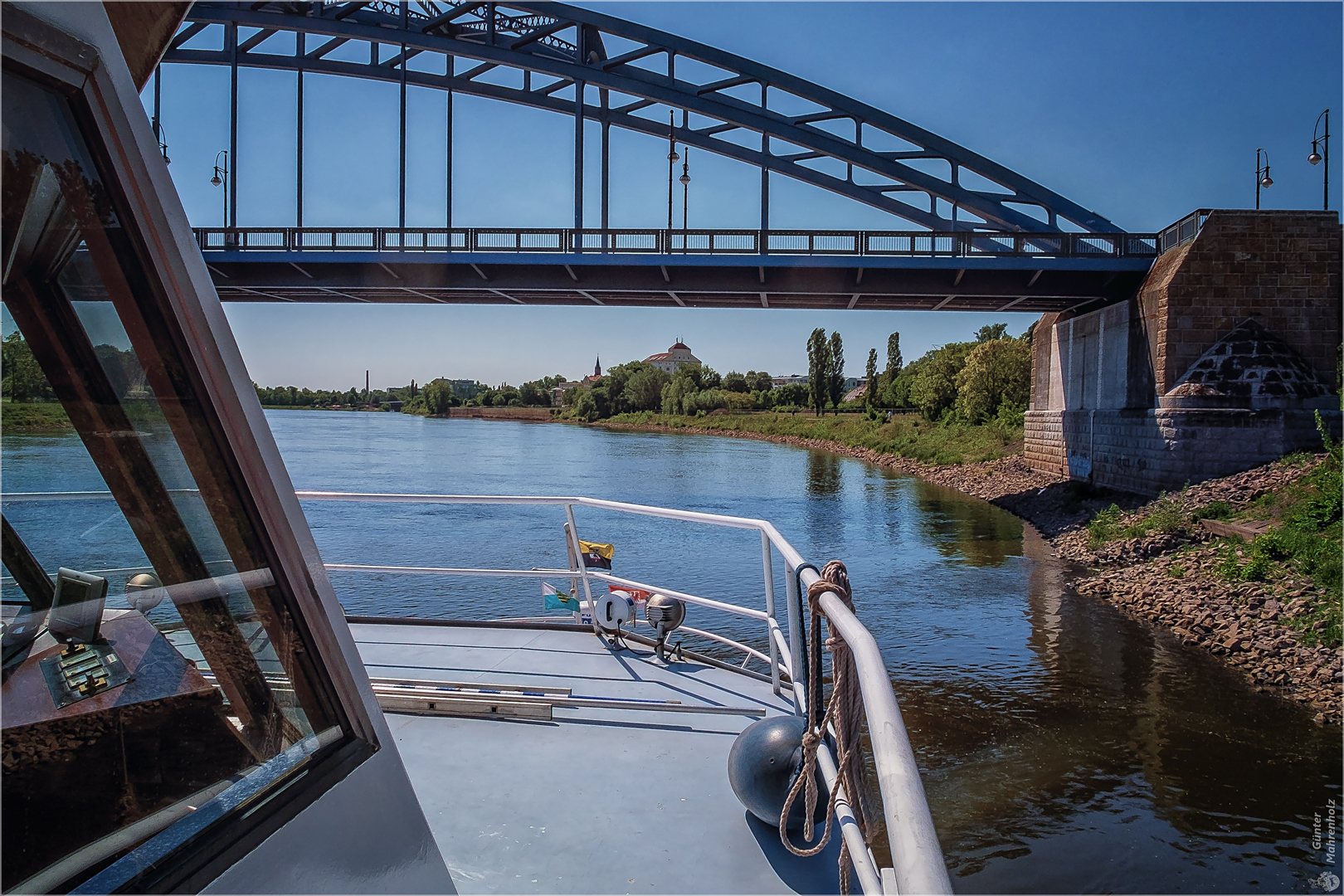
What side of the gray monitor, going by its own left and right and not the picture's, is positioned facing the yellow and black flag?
back

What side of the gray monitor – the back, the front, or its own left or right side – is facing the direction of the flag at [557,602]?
back

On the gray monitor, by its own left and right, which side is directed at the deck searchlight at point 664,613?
back

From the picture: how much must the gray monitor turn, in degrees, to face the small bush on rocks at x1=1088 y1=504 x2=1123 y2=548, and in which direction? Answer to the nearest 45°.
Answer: approximately 180°

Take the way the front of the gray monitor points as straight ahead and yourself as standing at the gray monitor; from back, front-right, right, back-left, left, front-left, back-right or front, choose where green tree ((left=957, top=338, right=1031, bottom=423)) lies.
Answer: back

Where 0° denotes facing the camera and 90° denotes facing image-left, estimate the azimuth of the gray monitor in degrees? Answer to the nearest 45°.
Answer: approximately 45°

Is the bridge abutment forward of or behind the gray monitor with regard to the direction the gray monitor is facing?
behind
